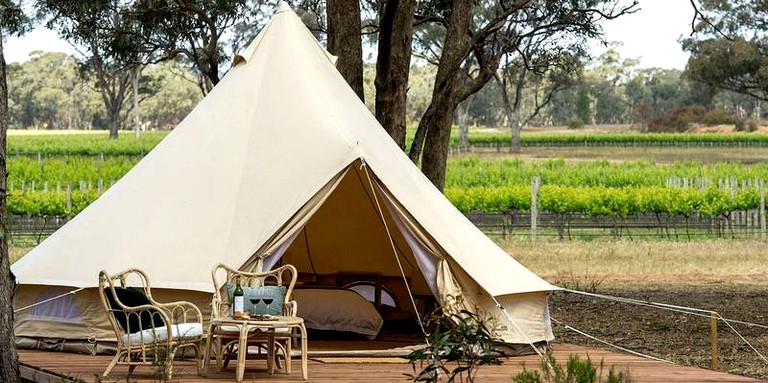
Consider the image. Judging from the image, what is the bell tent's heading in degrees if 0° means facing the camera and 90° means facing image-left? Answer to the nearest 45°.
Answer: approximately 315°

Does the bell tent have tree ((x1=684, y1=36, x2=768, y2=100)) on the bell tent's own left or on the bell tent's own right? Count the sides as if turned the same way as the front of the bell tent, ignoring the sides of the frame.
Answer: on the bell tent's own left

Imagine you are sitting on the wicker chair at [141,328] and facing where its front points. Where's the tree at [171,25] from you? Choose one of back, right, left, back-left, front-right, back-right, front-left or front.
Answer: back-left
